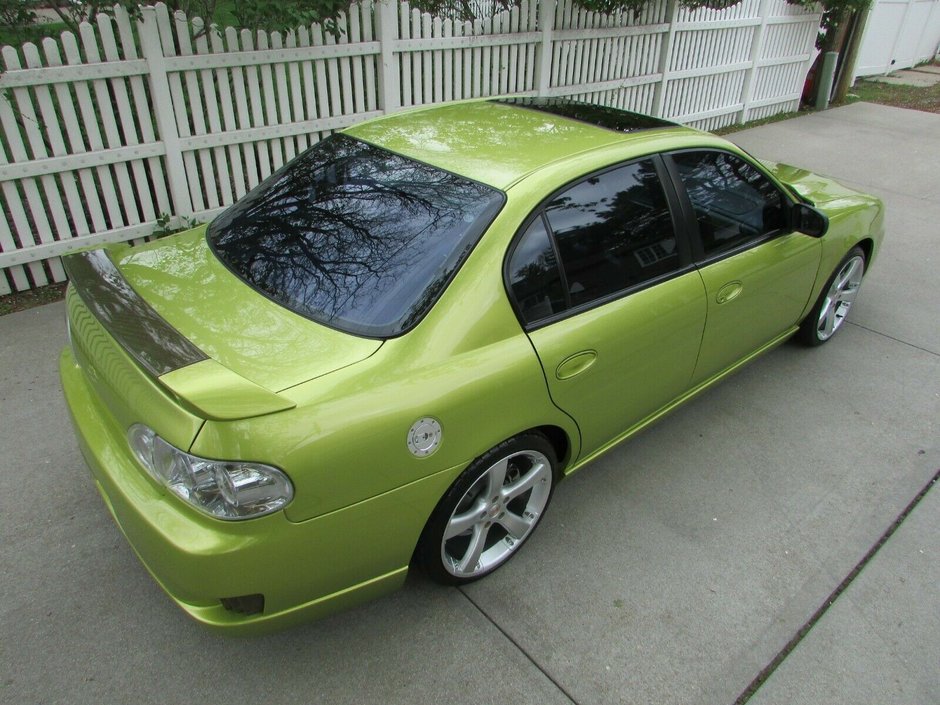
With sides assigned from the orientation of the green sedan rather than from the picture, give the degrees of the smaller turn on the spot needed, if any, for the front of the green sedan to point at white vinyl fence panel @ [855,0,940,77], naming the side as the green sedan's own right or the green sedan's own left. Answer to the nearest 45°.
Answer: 0° — it already faces it

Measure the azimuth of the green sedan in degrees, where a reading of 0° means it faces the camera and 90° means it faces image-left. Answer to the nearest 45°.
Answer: approximately 225°

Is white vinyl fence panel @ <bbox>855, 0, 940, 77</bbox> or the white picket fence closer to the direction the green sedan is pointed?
the white vinyl fence panel
